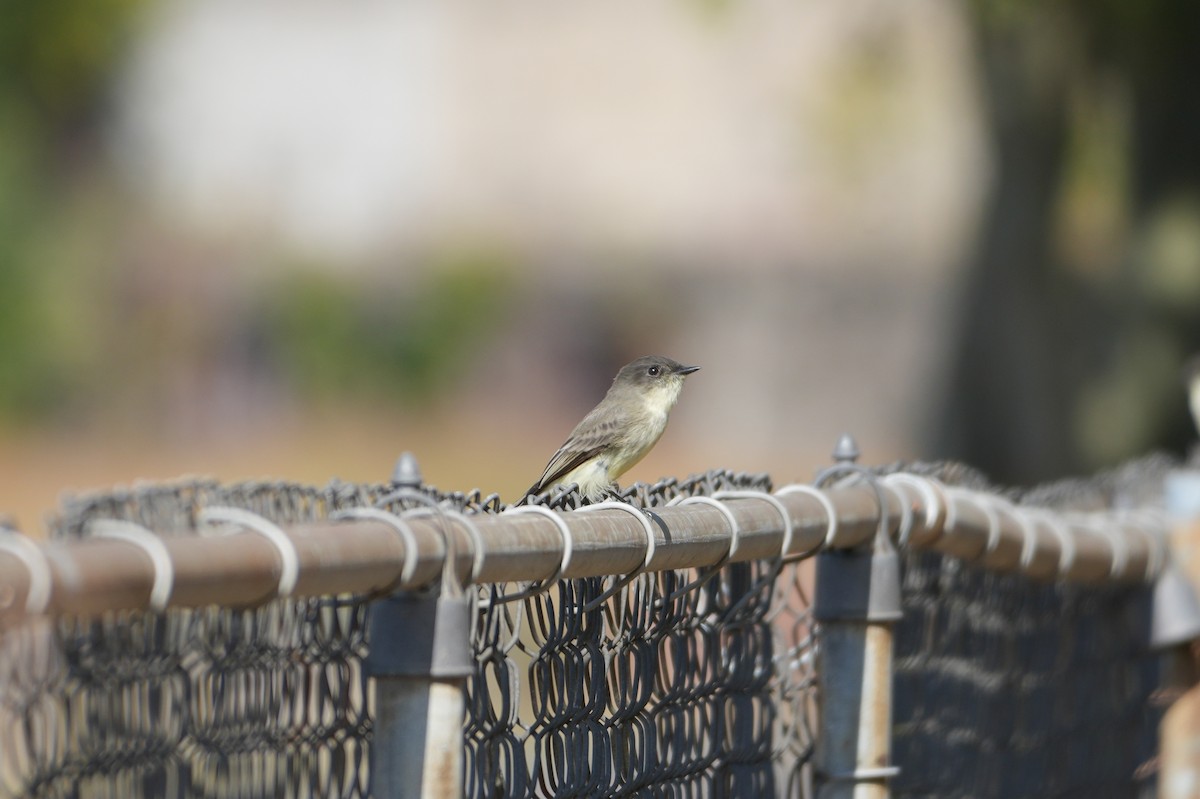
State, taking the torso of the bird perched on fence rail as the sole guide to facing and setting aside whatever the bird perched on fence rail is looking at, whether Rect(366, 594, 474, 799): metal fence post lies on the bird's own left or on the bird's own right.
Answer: on the bird's own right

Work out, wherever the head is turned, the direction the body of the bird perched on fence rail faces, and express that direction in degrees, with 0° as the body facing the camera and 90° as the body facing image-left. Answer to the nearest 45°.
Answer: approximately 270°

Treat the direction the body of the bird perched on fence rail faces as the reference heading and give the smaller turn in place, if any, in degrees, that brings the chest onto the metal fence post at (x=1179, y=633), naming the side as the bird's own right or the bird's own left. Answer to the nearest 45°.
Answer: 0° — it already faces it
